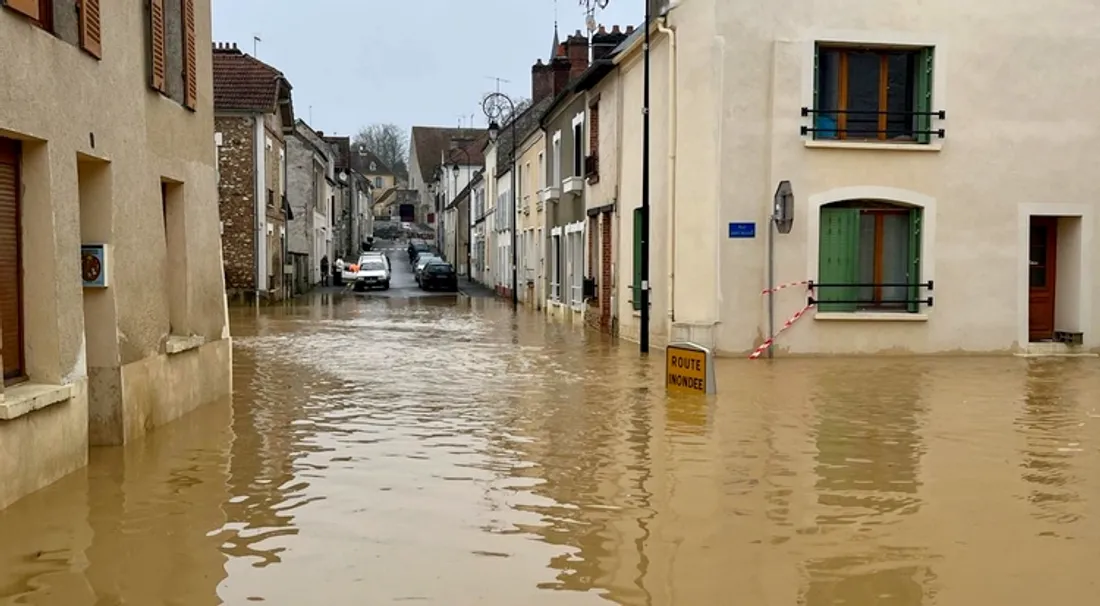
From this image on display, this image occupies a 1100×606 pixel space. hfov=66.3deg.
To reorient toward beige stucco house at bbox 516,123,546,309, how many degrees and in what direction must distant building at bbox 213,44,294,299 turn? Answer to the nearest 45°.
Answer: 0° — it already faces it

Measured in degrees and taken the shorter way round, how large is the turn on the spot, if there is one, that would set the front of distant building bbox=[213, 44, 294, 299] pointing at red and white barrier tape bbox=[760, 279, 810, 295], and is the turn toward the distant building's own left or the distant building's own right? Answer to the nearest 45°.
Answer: approximately 45° to the distant building's own right

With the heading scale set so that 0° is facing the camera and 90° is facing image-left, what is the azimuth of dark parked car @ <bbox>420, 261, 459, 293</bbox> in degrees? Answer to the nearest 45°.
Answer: approximately 180°

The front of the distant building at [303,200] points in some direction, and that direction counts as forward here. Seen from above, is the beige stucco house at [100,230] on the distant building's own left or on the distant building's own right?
on the distant building's own right

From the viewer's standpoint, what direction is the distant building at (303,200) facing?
to the viewer's right

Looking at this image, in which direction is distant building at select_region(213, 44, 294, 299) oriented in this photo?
to the viewer's right

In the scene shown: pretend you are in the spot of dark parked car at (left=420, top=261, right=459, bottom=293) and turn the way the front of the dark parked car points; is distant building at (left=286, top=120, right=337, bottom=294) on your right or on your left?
on your left

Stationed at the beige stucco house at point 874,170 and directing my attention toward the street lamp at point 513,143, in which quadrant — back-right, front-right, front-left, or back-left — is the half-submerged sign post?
back-left

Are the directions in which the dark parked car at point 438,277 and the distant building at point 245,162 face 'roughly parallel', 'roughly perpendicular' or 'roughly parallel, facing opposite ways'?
roughly perpendicular

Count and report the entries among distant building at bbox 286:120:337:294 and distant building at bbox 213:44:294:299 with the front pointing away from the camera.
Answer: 0

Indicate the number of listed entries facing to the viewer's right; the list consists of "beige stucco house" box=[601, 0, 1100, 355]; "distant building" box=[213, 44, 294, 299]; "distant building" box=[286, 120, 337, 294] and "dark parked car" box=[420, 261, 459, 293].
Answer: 2

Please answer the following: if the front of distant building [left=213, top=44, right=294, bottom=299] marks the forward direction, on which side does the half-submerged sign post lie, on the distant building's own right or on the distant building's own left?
on the distant building's own right

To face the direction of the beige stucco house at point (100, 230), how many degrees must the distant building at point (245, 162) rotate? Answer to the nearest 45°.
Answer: approximately 90° to its right

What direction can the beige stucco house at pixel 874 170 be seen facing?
toward the camera

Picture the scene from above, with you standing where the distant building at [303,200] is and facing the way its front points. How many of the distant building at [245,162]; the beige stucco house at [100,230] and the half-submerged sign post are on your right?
3
